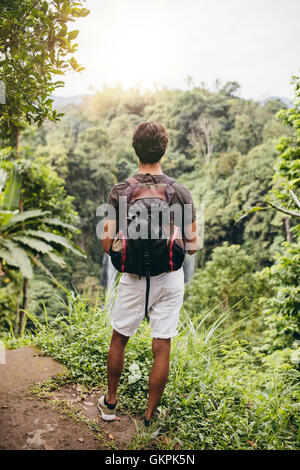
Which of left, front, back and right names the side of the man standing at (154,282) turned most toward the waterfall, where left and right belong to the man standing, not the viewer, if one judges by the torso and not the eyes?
front

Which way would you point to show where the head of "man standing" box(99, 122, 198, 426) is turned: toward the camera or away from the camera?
away from the camera

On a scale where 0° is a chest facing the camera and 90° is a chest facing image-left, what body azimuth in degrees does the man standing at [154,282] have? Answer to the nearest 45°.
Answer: approximately 180°
